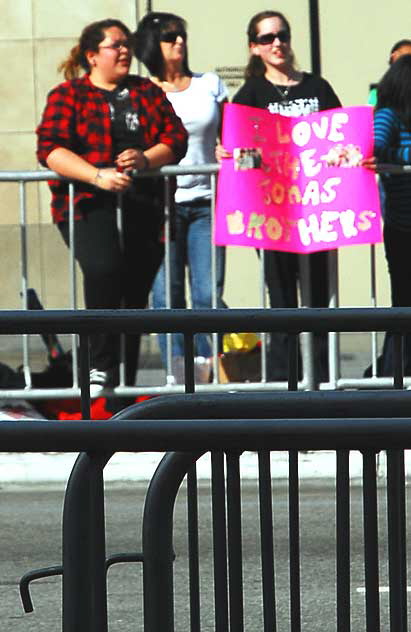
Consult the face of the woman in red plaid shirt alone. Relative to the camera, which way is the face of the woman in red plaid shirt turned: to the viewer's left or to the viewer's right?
to the viewer's right

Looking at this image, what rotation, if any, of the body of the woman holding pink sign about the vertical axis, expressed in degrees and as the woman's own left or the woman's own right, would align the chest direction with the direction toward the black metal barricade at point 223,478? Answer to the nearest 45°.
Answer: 0° — they already face it

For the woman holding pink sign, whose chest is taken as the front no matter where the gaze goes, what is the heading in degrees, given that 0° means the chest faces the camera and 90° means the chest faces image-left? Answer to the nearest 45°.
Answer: approximately 0°

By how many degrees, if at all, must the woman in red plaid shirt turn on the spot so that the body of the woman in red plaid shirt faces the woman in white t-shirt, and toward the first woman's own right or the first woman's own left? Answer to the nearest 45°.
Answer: approximately 90° to the first woman's own left

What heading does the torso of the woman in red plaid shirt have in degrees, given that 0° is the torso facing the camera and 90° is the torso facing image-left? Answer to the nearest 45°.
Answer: approximately 315°

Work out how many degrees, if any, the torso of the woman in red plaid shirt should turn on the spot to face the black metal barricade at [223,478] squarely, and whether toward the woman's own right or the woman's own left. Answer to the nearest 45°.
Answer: approximately 45° to the woman's own right

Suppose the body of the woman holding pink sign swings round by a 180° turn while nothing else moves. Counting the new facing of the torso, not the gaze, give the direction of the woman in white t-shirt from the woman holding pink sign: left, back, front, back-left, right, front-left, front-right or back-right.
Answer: left
